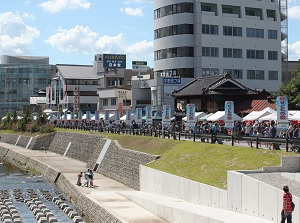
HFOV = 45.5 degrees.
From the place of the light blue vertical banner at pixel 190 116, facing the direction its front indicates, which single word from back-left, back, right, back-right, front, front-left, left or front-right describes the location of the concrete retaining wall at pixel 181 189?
front

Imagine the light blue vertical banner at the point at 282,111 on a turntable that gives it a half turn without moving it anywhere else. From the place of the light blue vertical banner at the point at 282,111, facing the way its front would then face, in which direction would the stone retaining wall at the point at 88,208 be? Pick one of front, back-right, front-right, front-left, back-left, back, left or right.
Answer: left

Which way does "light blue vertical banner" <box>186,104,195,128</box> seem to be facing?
toward the camera

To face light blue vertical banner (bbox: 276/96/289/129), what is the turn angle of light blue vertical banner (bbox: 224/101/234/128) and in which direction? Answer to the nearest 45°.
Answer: approximately 45° to its left

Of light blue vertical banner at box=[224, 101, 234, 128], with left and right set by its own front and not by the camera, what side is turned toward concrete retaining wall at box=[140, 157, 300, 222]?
front

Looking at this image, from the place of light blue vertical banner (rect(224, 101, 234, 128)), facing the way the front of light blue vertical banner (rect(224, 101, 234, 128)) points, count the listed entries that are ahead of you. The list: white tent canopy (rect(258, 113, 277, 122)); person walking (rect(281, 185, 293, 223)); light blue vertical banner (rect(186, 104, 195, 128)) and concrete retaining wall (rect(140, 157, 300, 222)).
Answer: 2

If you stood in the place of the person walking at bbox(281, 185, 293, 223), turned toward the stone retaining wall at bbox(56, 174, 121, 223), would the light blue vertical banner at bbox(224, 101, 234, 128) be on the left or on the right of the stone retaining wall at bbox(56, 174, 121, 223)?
right

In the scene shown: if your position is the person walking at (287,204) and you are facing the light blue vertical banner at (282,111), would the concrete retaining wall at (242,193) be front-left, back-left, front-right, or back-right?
front-left

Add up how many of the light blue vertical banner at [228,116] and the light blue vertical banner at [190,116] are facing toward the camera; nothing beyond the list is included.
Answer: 2

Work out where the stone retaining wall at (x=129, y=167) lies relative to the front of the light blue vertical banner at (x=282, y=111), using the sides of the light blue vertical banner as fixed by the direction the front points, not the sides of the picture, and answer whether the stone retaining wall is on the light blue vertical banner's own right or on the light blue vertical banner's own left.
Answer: on the light blue vertical banner's own right

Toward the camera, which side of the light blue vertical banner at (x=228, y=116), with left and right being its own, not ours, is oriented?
front

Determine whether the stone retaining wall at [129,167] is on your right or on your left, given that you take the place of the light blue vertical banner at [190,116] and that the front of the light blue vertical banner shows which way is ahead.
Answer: on your right

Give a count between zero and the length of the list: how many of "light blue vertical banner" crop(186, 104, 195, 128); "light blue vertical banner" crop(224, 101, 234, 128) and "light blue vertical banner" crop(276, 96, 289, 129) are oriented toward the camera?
3

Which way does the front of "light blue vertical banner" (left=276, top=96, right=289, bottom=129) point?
toward the camera
